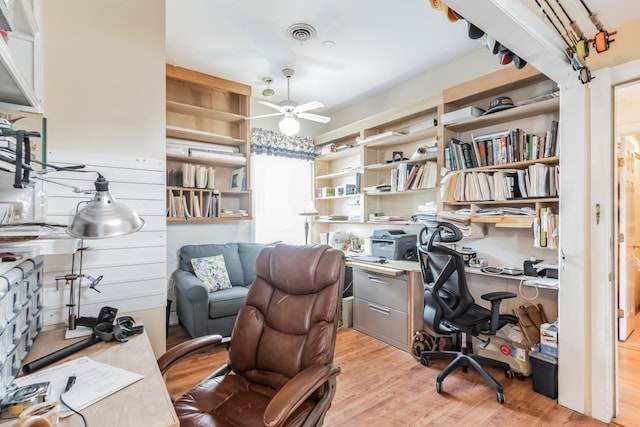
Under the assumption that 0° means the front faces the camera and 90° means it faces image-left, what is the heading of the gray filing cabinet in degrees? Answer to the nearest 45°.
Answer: approximately 45°

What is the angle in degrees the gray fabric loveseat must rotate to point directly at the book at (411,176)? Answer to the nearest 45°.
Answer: approximately 45° to its left

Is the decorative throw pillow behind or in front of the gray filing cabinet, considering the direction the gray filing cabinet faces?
in front

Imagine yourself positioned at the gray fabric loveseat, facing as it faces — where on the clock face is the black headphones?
The black headphones is roughly at 2 o'clock from the gray fabric loveseat.

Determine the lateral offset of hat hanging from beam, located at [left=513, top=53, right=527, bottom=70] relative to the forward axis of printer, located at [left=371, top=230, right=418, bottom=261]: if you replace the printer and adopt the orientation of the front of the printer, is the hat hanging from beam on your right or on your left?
on your left

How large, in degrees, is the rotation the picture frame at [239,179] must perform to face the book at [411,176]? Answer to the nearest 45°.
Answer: approximately 90° to its left

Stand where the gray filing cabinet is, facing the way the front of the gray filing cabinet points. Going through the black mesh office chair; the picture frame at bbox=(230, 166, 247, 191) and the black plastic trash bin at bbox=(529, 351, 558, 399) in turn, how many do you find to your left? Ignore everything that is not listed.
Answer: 2

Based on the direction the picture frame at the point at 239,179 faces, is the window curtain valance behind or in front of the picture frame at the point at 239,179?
behind

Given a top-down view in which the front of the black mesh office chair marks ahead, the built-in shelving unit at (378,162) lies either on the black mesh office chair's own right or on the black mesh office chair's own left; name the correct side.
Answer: on the black mesh office chair's own left

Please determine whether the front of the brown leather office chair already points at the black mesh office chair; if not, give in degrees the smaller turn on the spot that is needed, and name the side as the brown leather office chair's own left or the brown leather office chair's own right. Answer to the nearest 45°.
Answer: approximately 135° to the brown leather office chair's own left

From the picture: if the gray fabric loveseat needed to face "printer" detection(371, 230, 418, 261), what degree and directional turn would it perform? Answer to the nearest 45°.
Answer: approximately 45° to its left
